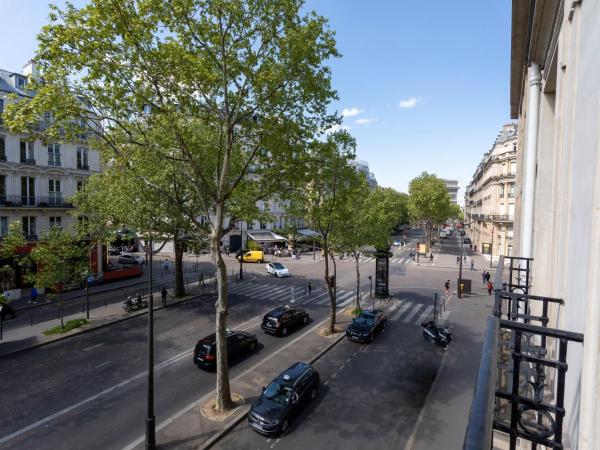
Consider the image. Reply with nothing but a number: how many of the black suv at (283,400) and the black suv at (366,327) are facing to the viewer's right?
0

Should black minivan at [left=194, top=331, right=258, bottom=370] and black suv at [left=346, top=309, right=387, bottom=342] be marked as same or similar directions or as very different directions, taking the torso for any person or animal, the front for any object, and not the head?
very different directions

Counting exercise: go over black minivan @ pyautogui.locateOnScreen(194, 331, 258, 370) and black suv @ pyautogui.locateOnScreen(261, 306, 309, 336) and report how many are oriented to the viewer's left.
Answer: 0
